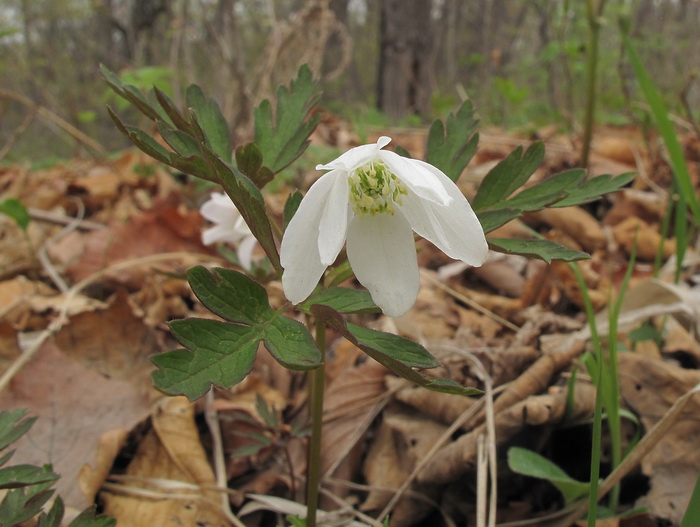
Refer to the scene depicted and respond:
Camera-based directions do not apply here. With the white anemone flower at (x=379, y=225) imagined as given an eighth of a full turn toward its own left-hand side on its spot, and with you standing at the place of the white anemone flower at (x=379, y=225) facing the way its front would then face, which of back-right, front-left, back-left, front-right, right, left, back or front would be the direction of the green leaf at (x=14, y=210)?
back

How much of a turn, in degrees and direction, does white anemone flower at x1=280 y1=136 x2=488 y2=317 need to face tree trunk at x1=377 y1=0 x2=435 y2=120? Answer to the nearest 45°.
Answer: approximately 180°

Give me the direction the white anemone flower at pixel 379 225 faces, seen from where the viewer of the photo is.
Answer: facing the viewer

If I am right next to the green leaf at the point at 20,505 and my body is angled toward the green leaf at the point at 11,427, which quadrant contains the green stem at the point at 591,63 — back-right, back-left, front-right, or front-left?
front-right

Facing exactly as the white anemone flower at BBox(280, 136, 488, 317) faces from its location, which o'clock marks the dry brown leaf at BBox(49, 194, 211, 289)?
The dry brown leaf is roughly at 5 o'clock from the white anemone flower.

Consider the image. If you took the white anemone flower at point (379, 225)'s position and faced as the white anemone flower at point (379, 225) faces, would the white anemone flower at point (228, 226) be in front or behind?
behind

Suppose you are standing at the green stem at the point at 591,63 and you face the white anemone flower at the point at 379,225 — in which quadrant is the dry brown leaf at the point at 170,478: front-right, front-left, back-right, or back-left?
front-right

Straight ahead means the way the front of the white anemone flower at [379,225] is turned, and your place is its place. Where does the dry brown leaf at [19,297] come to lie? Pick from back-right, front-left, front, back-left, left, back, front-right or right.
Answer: back-right
